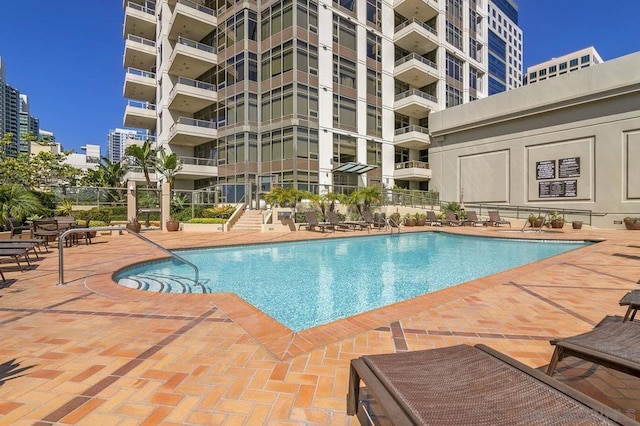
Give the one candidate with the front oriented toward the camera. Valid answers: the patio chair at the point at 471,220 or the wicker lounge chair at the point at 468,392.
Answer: the patio chair

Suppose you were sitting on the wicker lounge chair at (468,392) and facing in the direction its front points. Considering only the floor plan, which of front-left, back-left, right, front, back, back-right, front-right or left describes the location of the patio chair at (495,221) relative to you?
front-right

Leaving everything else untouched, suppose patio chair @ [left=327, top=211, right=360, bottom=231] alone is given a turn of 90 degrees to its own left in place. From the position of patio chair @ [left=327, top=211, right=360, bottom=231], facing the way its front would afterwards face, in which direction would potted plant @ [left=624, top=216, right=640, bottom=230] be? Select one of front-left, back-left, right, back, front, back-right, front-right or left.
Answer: front-right

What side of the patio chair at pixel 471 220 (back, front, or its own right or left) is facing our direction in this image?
front

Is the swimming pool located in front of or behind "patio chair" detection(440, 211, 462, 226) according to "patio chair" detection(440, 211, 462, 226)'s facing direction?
in front

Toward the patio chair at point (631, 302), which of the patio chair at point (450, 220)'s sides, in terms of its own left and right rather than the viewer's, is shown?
front

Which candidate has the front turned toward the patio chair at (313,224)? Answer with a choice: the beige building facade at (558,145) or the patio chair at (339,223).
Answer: the beige building facade

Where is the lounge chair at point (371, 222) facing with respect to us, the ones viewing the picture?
facing the viewer and to the right of the viewer

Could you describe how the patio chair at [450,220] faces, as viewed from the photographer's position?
facing the viewer

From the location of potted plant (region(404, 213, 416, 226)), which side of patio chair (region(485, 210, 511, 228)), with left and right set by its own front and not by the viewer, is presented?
back

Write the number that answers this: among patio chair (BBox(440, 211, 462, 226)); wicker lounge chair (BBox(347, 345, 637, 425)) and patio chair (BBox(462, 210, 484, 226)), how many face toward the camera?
2

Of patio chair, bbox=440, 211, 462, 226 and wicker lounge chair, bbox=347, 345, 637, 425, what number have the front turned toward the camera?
1

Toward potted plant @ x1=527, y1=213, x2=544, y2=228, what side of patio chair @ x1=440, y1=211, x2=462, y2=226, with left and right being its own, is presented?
left
